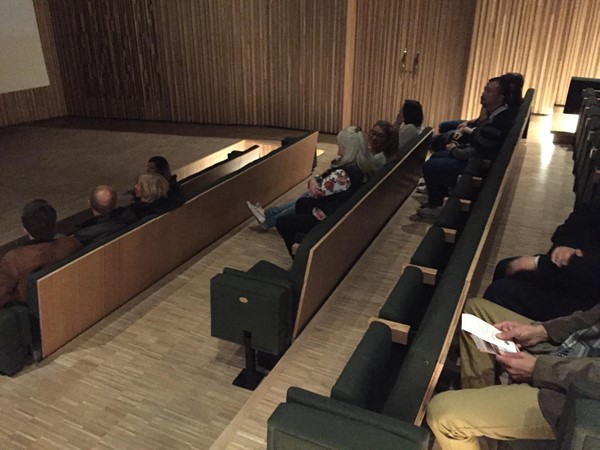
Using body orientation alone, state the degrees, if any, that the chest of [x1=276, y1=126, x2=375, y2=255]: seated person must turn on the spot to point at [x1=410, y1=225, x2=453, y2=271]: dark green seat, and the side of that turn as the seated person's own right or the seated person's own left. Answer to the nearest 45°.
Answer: approximately 135° to the seated person's own left

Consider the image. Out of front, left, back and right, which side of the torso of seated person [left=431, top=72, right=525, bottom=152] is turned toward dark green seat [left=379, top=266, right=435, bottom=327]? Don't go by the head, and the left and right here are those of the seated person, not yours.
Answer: left

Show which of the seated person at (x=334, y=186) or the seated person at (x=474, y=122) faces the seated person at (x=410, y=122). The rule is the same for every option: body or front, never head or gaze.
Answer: the seated person at (x=474, y=122)

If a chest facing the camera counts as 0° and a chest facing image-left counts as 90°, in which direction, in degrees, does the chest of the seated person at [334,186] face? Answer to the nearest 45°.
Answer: approximately 90°

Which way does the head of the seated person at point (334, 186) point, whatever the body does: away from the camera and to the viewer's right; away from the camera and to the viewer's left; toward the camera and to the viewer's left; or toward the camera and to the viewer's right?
away from the camera and to the viewer's left

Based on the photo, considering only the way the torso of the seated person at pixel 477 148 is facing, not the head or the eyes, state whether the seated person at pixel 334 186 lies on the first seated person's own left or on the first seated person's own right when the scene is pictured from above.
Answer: on the first seated person's own left

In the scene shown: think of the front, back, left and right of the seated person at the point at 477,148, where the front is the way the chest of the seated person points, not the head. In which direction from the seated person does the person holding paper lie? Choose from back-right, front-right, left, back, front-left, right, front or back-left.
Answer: left

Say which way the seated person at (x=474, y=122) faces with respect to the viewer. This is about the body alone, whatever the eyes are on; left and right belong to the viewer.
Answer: facing to the left of the viewer

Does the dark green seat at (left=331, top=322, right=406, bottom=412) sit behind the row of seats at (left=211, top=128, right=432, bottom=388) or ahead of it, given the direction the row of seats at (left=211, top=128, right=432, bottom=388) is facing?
behind

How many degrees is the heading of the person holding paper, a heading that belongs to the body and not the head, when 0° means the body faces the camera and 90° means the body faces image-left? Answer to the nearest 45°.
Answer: approximately 90°

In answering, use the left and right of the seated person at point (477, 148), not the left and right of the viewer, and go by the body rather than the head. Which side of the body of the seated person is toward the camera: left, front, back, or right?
left

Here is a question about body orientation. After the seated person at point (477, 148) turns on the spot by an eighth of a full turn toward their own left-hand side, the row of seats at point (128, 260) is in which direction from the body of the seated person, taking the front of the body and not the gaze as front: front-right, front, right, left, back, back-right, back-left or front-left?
front

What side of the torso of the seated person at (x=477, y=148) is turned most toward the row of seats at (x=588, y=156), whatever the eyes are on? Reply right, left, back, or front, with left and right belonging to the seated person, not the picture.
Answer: back

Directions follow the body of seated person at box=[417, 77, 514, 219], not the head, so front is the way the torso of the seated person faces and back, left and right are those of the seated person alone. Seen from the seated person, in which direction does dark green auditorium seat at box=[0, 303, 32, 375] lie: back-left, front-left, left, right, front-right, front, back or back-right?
front-left
